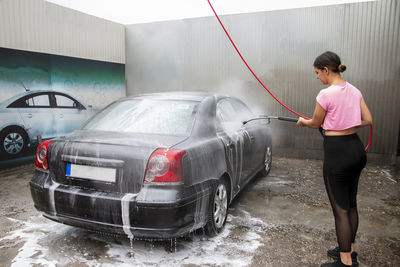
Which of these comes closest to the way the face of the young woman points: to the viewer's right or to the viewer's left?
to the viewer's left

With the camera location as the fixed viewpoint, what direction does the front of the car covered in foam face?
facing away from the viewer and to the right of the viewer

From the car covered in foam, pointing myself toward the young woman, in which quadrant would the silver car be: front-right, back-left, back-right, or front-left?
back-left

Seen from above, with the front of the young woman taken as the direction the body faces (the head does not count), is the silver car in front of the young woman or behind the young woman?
in front

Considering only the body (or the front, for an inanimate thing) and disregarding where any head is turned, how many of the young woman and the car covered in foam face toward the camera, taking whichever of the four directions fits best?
0

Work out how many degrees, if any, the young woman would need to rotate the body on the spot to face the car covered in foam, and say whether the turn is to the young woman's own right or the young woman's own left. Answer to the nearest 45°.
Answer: approximately 45° to the young woman's own left

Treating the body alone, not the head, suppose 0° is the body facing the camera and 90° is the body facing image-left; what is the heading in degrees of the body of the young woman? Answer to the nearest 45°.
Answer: approximately 135°
